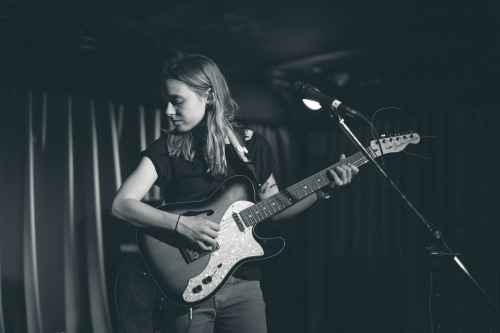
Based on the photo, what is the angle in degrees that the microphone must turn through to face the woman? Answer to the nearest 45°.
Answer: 0° — it already faces them

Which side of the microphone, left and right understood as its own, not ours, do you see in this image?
left
